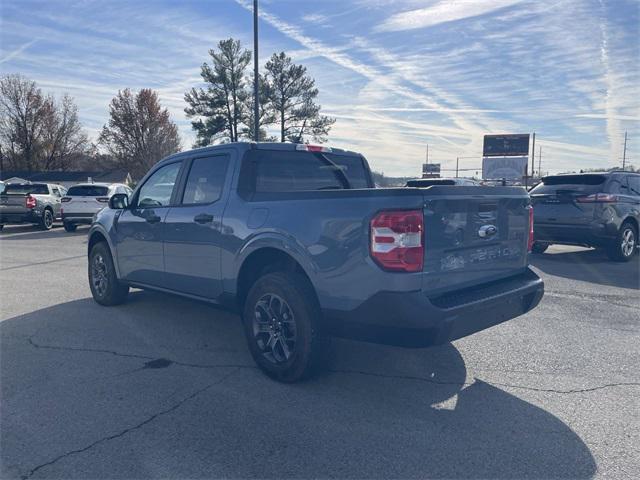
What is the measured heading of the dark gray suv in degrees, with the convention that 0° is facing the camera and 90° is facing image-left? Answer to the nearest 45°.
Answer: approximately 225°

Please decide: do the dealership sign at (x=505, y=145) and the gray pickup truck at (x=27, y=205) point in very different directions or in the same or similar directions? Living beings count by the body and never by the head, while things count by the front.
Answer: very different directions

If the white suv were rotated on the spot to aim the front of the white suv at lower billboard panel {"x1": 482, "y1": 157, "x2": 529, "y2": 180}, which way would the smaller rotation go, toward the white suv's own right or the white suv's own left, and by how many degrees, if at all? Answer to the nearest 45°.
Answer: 0° — it already faces it

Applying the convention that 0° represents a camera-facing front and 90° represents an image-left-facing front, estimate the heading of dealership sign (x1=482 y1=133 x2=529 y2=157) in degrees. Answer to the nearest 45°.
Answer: approximately 0°

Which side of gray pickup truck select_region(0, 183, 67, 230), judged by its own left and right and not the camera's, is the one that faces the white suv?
right

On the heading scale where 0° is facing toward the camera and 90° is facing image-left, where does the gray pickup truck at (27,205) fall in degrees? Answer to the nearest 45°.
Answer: approximately 225°

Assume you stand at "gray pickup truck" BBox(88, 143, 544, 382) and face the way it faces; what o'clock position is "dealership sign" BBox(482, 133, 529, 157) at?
The dealership sign is roughly at 2 o'clock from the gray pickup truck.

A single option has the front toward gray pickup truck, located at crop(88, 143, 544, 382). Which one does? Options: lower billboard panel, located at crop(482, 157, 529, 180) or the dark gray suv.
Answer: the lower billboard panel

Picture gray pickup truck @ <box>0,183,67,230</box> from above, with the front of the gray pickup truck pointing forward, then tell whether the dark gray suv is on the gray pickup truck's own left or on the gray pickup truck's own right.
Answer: on the gray pickup truck's own right

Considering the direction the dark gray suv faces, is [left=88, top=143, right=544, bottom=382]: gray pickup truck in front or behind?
behind
